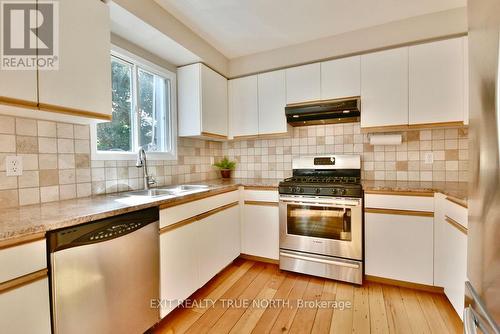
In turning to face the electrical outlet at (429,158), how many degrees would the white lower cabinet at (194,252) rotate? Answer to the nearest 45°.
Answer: approximately 45° to its left

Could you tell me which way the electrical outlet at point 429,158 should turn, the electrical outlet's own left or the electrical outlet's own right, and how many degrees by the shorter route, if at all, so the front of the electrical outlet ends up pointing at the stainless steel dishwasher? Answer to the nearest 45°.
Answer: approximately 45° to the electrical outlet's own right

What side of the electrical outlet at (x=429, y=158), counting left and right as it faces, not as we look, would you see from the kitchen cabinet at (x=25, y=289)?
front

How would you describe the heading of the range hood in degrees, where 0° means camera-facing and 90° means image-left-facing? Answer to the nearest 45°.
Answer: approximately 0°

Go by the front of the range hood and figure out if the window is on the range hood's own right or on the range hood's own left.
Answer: on the range hood's own right

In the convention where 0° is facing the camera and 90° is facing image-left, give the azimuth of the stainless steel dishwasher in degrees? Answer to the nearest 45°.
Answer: approximately 315°

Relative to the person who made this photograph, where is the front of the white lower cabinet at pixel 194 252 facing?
facing the viewer and to the right of the viewer

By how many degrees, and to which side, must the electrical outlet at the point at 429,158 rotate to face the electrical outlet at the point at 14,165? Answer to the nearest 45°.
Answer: approximately 45° to its right

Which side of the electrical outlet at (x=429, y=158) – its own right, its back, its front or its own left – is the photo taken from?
front

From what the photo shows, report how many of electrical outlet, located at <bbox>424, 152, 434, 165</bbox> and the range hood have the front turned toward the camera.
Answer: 2

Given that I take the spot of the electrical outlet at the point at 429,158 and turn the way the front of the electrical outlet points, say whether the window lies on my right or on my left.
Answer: on my right
